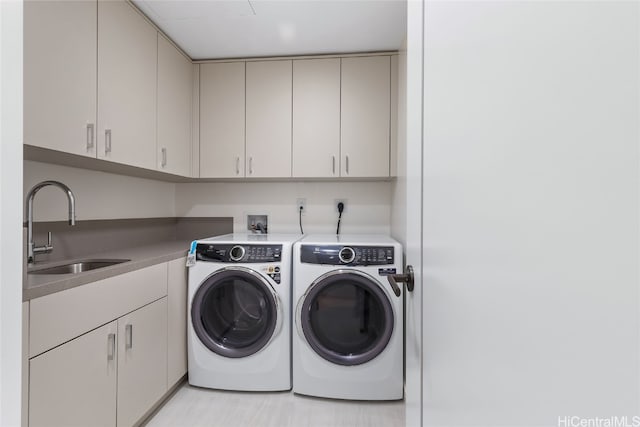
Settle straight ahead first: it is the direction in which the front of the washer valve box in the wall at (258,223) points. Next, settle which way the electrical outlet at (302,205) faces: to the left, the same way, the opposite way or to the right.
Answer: the same way

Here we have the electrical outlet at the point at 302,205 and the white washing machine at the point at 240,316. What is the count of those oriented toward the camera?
2

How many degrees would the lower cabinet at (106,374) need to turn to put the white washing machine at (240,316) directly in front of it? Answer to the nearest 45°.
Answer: approximately 45° to its left

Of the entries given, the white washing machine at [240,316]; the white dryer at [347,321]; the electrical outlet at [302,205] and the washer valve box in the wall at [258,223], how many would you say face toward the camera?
4

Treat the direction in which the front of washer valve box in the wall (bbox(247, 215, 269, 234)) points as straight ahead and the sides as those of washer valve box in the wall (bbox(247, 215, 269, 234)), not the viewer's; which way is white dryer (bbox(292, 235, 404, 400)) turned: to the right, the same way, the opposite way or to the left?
the same way

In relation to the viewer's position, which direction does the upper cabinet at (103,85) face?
facing the viewer and to the right of the viewer

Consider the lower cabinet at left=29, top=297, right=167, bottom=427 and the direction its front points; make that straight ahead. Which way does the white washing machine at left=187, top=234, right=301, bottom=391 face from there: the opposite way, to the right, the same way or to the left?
to the right

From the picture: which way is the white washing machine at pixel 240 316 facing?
toward the camera

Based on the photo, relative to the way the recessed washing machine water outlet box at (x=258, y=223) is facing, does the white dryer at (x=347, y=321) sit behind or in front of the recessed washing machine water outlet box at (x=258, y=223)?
in front

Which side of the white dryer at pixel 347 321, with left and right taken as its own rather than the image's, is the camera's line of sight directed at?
front

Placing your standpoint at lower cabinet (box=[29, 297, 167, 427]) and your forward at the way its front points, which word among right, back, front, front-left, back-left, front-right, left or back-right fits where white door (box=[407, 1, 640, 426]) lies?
front-right

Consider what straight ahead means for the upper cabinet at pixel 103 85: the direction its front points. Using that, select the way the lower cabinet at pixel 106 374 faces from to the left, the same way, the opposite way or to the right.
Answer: the same way

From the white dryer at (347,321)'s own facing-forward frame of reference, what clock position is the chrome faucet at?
The chrome faucet is roughly at 2 o'clock from the white dryer.

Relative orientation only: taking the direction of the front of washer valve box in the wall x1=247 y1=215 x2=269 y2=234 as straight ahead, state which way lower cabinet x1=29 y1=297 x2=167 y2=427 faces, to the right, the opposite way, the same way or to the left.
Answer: to the left

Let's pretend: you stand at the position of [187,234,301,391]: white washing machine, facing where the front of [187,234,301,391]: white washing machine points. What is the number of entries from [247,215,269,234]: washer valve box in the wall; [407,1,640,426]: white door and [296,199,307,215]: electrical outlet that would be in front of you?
1

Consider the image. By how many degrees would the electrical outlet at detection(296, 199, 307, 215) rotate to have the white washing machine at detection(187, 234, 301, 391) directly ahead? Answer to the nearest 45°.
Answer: approximately 45° to its right
